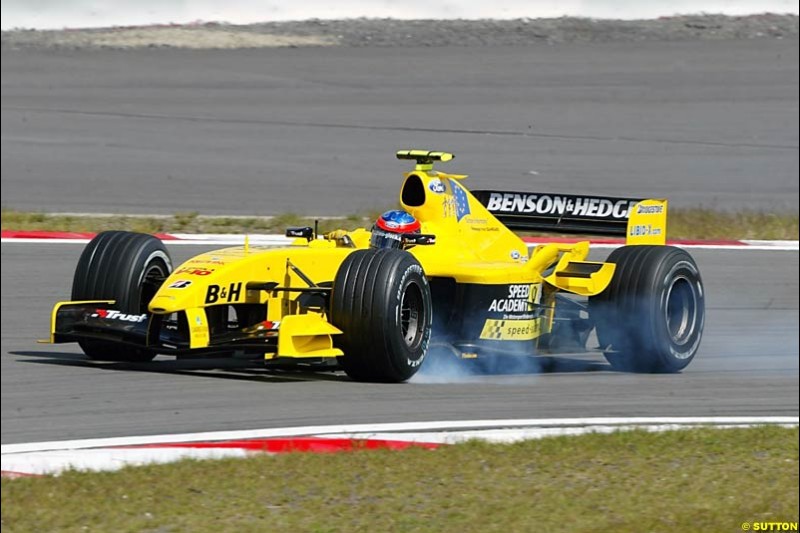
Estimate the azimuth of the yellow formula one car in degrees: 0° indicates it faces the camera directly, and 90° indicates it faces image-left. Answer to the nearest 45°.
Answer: approximately 45°
